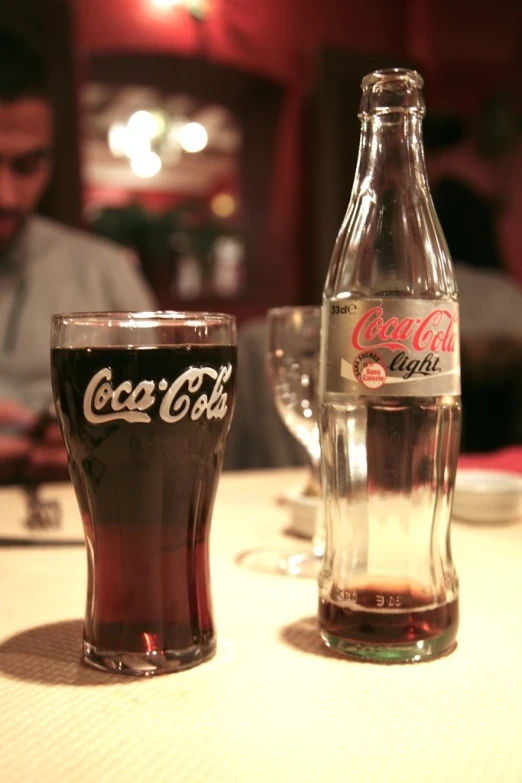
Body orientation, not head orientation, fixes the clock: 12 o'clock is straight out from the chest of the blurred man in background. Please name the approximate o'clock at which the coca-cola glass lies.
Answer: The coca-cola glass is roughly at 12 o'clock from the blurred man in background.

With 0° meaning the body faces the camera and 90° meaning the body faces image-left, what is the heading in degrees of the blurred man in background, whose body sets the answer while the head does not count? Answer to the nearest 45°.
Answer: approximately 0°

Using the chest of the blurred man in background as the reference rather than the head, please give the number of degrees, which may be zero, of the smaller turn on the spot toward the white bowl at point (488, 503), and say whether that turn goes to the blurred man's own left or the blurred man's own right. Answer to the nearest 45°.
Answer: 0° — they already face it

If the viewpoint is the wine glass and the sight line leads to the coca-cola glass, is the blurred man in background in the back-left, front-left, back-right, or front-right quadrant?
back-right
